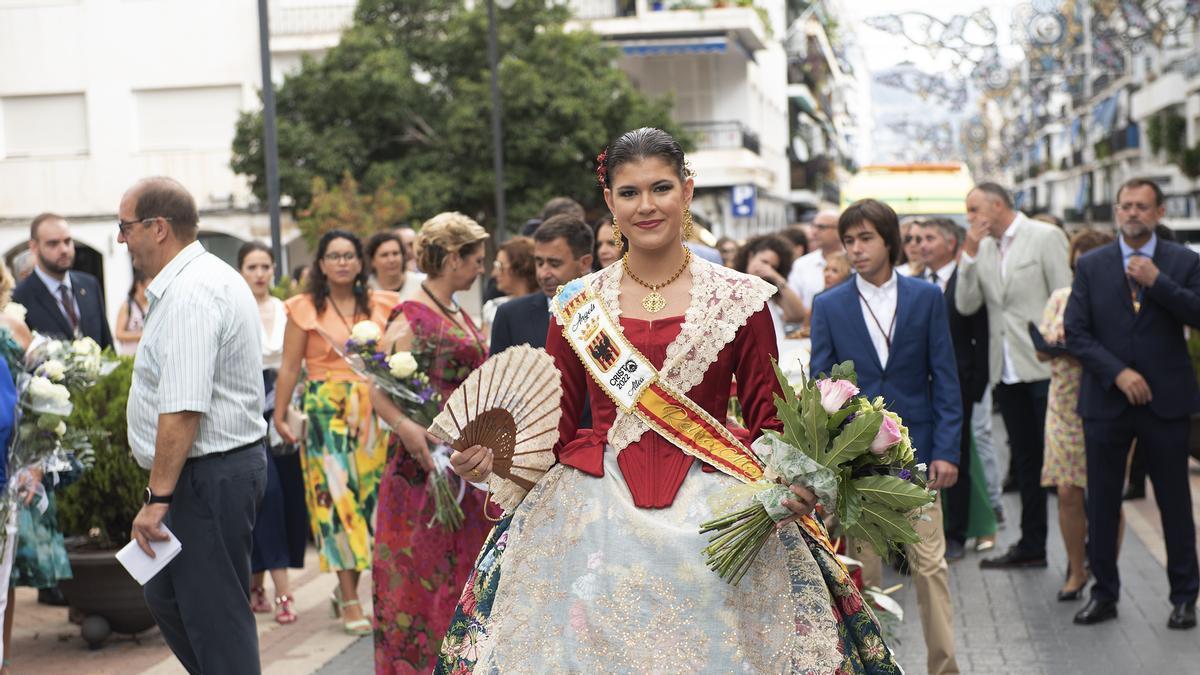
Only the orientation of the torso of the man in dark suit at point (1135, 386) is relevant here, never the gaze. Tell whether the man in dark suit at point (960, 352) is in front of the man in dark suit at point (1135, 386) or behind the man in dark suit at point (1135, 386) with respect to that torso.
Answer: behind

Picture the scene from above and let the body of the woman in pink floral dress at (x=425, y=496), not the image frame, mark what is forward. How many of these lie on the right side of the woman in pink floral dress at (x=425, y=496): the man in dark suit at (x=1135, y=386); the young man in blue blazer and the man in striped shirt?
1

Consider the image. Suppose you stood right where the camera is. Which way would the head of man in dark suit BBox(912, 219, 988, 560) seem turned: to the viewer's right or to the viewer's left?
to the viewer's left

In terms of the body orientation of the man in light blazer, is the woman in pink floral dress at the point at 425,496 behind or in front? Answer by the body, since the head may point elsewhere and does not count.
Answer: in front

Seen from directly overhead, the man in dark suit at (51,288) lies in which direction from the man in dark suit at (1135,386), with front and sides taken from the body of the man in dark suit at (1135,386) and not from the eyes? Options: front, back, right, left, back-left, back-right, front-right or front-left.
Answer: right

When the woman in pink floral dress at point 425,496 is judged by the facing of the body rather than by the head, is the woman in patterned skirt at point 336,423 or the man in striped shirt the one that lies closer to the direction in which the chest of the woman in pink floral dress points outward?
the man in striped shirt

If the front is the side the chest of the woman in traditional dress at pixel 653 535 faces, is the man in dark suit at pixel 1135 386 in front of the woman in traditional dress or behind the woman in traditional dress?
behind

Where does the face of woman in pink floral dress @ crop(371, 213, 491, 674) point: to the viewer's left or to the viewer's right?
to the viewer's right

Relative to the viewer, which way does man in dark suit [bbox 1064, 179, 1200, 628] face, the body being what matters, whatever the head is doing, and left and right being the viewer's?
facing the viewer

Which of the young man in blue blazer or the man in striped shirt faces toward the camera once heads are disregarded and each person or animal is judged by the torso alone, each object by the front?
the young man in blue blazer

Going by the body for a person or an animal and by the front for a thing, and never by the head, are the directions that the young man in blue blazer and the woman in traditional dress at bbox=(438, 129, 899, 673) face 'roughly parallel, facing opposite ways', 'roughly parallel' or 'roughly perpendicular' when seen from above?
roughly parallel

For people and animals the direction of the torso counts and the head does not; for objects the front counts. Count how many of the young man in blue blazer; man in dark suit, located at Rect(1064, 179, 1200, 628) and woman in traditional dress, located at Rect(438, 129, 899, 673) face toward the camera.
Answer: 3

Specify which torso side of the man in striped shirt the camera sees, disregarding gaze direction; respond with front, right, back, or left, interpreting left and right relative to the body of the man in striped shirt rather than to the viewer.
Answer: left

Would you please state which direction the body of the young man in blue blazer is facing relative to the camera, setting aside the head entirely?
toward the camera
